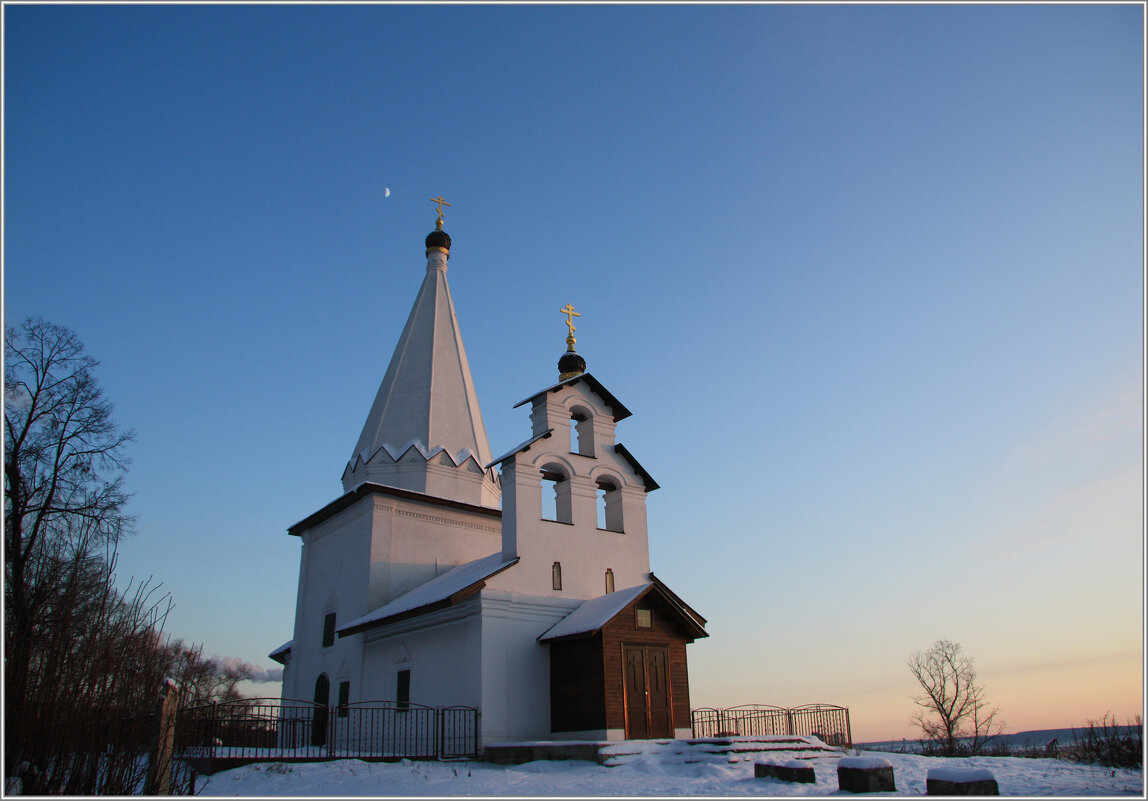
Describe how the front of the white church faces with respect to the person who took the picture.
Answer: facing the viewer and to the right of the viewer
